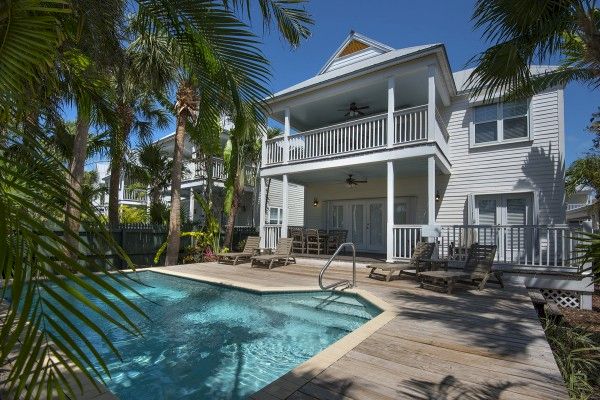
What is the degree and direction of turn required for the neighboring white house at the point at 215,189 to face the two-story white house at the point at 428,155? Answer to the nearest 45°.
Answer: approximately 90° to its left

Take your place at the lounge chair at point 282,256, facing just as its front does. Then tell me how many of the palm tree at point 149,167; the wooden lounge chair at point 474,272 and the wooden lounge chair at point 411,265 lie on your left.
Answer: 2

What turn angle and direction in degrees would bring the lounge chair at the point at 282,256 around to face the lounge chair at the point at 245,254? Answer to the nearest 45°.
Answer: approximately 90° to its right

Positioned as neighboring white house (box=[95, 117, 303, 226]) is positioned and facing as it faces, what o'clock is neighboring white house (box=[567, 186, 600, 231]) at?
neighboring white house (box=[567, 186, 600, 231]) is roughly at 8 o'clock from neighboring white house (box=[95, 117, 303, 226]).

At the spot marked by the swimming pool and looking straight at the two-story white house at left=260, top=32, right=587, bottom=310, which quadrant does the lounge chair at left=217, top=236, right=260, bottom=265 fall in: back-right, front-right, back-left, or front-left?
front-left

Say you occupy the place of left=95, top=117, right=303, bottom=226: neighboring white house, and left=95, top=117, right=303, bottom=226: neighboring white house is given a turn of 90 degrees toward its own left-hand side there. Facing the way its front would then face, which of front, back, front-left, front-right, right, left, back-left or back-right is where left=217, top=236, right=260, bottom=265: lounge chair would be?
front-right

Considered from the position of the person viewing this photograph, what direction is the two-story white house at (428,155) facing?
facing the viewer and to the left of the viewer

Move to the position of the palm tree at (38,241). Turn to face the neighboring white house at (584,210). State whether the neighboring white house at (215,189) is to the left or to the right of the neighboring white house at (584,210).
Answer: left

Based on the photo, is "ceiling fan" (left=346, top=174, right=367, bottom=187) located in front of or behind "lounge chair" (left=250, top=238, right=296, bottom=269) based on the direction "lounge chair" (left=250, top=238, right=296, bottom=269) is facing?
behind

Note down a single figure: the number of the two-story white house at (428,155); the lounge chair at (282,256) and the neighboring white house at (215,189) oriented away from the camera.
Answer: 0

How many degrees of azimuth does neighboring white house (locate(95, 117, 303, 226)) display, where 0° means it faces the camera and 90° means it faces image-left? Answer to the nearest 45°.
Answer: approximately 45°

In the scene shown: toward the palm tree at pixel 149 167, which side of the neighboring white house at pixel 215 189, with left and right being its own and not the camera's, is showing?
front

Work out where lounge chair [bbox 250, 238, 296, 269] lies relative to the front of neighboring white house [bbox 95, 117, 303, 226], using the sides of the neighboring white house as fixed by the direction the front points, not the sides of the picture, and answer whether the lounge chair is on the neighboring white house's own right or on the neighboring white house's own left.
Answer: on the neighboring white house's own left

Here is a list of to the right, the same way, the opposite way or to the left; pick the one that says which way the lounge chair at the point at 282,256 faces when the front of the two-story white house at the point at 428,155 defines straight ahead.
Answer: the same way

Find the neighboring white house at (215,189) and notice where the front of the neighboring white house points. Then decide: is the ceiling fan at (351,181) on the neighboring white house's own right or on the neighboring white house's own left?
on the neighboring white house's own left
